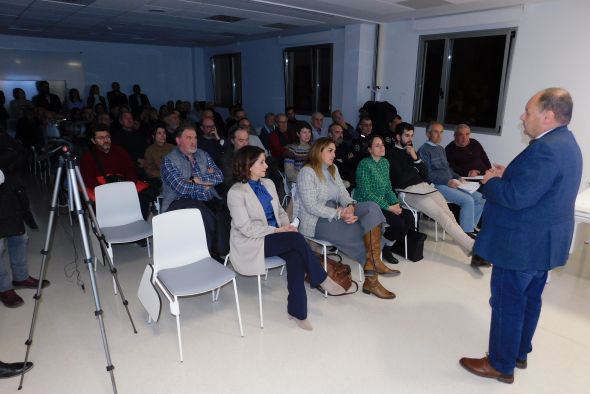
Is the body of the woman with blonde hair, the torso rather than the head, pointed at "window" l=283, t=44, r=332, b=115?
no

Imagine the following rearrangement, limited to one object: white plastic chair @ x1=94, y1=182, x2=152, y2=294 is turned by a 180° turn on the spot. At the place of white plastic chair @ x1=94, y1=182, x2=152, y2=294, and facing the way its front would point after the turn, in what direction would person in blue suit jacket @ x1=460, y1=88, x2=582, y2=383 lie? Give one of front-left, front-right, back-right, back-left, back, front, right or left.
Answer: back

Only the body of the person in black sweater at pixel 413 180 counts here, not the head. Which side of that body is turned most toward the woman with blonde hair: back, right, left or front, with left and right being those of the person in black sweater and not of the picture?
right

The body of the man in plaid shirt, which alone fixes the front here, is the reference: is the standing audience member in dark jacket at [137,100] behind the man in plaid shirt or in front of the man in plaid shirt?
behind

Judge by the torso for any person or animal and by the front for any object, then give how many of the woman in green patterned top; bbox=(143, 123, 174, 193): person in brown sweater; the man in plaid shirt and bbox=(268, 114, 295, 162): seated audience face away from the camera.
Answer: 0

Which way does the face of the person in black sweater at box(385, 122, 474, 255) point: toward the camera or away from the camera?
toward the camera

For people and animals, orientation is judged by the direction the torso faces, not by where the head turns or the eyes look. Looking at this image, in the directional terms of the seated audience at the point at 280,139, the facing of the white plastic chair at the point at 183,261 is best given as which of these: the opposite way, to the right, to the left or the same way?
the same way

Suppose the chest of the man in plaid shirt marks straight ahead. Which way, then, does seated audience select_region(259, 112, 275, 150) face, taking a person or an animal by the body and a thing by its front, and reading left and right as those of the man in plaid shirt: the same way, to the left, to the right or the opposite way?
the same way

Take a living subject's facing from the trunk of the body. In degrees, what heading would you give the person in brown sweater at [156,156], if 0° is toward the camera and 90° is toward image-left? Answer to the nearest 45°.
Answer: approximately 315°

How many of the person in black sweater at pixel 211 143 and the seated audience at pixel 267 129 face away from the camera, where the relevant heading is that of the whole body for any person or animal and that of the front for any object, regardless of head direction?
0

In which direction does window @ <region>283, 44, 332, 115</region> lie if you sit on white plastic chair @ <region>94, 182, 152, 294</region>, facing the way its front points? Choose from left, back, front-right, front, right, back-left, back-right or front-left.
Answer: left

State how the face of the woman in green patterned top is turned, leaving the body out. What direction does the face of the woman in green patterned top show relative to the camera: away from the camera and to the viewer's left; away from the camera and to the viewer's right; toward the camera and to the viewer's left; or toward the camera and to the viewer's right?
toward the camera and to the viewer's right

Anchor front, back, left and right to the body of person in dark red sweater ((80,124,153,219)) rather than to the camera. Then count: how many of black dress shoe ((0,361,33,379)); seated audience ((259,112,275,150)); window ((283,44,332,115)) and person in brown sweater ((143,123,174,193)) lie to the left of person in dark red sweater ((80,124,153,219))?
3

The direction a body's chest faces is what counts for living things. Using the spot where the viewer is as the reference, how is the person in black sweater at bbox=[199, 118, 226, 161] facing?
facing the viewer and to the right of the viewer

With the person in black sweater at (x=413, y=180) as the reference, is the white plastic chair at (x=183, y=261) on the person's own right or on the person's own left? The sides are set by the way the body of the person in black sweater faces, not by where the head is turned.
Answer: on the person's own right

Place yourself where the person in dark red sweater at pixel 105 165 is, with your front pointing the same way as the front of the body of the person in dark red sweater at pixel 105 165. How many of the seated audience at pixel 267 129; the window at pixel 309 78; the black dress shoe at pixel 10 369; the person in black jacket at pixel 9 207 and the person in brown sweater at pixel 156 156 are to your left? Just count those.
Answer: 3

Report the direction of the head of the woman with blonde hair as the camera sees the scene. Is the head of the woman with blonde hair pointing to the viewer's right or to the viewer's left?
to the viewer's right

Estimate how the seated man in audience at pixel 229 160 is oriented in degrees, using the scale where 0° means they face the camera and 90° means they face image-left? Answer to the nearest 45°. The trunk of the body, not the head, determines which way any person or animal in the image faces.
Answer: approximately 315°

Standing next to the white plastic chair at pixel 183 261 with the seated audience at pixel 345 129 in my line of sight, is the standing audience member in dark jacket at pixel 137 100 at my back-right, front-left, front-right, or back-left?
front-left

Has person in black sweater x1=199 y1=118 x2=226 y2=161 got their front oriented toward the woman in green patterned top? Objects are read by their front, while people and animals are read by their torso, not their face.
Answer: yes

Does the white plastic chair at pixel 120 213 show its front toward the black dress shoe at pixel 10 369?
no
